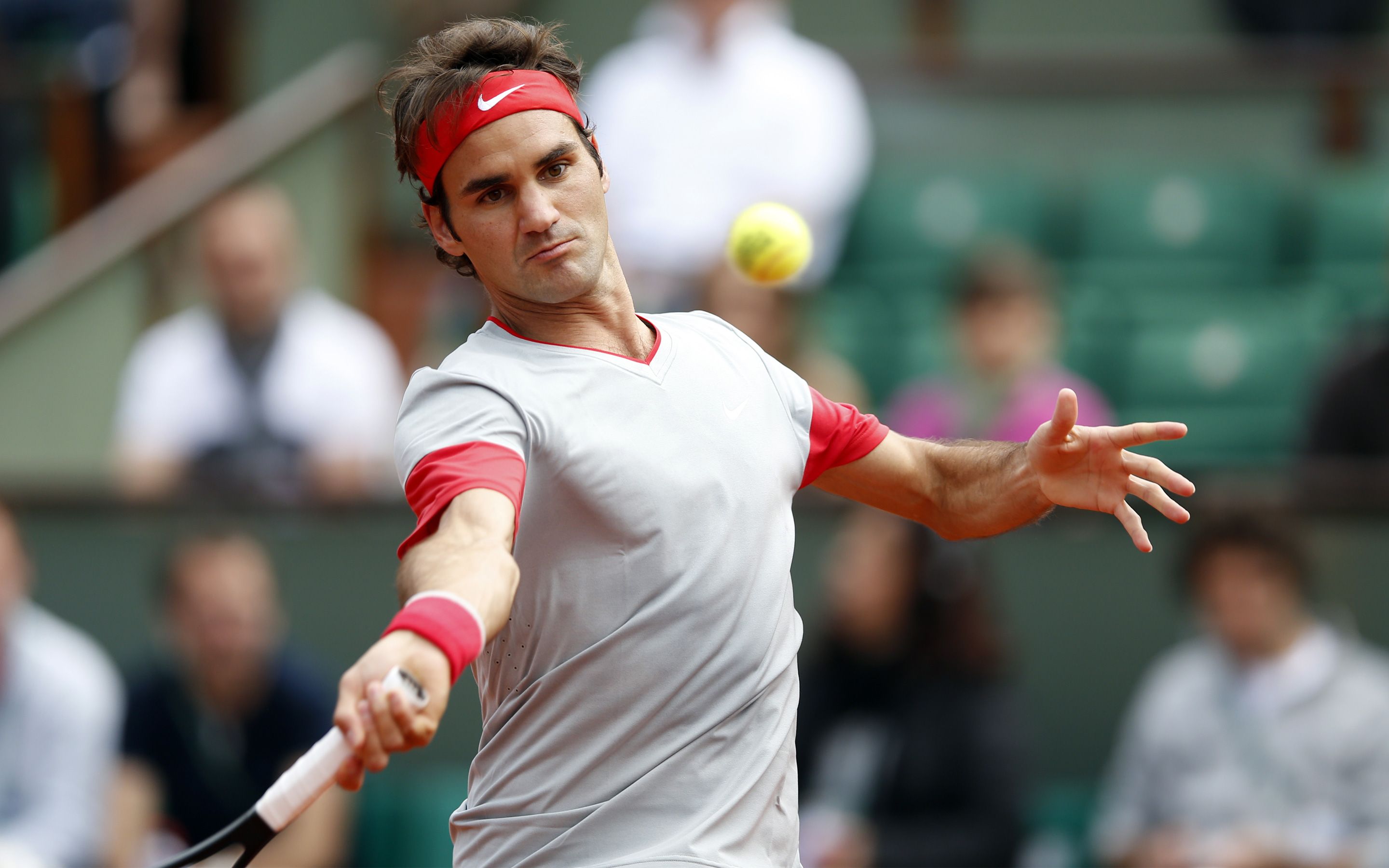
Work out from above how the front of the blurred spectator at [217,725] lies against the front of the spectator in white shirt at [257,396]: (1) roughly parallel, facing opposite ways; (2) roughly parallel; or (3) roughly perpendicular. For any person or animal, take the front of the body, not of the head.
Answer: roughly parallel

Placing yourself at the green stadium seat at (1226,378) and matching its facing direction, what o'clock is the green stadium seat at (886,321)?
the green stadium seat at (886,321) is roughly at 3 o'clock from the green stadium seat at (1226,378).

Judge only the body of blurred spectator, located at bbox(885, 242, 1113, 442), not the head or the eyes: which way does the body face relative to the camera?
toward the camera

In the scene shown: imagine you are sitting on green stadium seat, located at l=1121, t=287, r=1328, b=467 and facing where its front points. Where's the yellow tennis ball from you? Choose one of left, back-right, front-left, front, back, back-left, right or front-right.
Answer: front

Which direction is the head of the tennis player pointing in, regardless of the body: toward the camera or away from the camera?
toward the camera

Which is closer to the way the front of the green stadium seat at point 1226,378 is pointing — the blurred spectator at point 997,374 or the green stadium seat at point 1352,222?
the blurred spectator

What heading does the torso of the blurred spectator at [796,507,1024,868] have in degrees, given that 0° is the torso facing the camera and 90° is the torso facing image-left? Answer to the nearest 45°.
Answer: approximately 45°

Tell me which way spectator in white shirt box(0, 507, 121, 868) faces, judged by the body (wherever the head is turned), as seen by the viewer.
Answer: toward the camera

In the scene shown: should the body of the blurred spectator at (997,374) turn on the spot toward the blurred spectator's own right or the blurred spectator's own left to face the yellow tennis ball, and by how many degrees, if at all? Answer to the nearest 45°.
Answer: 0° — they already face it

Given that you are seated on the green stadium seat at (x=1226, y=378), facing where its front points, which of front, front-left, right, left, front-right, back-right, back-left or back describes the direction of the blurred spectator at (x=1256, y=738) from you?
front

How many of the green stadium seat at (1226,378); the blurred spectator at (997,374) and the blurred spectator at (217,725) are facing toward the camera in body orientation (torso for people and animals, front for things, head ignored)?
3

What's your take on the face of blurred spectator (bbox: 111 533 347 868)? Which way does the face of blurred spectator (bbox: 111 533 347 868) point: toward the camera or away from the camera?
toward the camera

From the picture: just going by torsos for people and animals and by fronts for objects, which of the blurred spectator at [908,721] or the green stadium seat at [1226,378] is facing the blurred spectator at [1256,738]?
the green stadium seat

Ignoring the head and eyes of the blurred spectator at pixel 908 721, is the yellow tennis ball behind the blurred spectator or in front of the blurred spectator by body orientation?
in front

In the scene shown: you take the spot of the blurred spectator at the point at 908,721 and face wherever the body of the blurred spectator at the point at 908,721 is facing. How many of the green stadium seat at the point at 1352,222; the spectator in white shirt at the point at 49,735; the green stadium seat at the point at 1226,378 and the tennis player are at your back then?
2

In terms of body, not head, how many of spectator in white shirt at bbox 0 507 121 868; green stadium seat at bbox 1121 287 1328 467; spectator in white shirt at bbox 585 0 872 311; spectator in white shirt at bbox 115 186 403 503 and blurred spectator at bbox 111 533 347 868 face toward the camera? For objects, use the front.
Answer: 5

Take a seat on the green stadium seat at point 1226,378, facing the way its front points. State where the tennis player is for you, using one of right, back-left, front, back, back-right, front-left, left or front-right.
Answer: front
